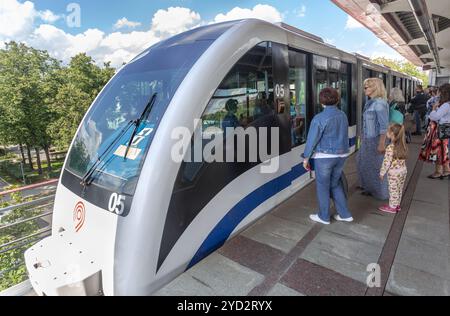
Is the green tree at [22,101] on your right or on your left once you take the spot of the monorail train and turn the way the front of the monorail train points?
on your right

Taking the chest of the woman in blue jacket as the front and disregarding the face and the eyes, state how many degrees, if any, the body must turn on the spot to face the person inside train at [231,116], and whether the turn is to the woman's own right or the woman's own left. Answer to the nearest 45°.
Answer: approximately 90° to the woman's own left

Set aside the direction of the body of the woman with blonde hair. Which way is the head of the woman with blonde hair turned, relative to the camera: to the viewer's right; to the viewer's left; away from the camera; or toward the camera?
to the viewer's left

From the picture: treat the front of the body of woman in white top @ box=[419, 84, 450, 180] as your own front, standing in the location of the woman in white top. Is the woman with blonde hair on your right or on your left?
on your left

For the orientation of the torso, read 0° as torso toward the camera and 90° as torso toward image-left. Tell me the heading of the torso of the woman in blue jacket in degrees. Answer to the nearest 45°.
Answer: approximately 135°

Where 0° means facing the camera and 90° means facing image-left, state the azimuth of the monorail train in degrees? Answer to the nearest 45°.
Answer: approximately 45°
